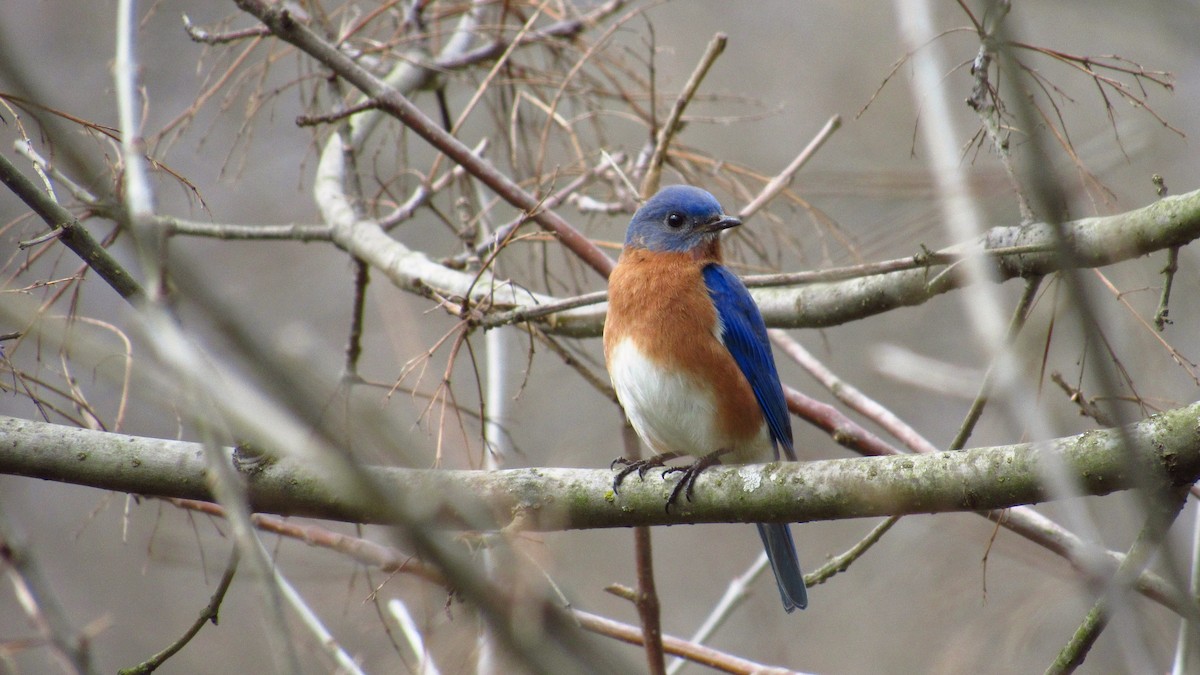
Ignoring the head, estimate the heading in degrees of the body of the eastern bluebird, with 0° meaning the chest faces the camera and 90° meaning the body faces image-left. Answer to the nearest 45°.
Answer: approximately 45°

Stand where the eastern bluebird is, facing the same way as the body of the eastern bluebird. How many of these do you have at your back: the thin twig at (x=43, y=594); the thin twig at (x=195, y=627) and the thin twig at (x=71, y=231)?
0

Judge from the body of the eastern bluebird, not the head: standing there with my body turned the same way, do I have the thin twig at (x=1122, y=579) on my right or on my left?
on my left

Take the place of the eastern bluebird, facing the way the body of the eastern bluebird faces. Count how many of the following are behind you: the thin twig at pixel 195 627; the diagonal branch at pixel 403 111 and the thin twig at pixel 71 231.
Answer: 0

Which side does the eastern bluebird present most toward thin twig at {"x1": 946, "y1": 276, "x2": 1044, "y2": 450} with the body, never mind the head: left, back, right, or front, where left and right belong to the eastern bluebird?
left

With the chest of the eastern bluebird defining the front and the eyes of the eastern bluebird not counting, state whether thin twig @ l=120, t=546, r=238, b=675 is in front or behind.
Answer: in front

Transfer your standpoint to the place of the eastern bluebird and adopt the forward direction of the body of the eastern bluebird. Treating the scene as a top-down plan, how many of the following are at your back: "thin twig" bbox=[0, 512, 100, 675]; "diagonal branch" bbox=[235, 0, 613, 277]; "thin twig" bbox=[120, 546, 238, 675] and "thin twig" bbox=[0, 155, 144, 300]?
0

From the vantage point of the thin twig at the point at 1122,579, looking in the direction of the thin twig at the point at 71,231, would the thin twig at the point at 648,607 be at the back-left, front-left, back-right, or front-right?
front-right
